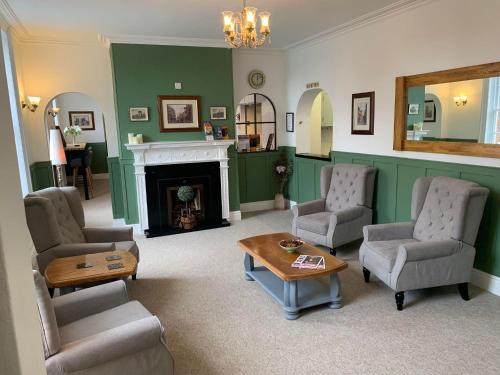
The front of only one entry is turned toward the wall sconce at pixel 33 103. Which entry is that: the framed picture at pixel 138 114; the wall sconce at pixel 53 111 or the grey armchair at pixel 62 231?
the wall sconce at pixel 53 111

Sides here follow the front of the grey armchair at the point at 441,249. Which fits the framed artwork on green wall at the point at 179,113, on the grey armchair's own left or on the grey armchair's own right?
on the grey armchair's own right

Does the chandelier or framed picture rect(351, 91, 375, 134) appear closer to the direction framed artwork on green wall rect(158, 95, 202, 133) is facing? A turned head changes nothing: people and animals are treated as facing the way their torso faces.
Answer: the chandelier

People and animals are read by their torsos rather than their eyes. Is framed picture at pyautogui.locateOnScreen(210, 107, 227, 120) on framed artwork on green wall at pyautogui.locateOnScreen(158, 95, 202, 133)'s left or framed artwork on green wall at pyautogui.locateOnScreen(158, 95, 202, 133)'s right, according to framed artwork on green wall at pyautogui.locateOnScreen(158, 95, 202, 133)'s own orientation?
on its left

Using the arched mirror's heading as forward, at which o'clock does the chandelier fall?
The chandelier is roughly at 12 o'clock from the arched mirror.

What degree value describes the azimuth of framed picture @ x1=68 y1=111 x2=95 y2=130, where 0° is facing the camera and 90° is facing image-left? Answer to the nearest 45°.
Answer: approximately 0°

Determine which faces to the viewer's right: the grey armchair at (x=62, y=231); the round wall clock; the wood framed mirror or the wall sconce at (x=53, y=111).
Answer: the grey armchair

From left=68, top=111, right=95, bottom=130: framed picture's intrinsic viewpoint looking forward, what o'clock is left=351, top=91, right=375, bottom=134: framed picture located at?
left=351, top=91, right=375, bottom=134: framed picture is roughly at 11 o'clock from left=68, top=111, right=95, bottom=130: framed picture.

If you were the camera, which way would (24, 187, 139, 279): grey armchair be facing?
facing to the right of the viewer

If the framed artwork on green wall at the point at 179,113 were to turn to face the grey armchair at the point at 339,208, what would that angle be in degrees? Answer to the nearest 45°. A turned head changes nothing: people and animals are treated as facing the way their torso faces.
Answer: approximately 45° to its left

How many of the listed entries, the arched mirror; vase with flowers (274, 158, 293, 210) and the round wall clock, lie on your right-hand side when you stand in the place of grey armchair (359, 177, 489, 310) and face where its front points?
3
